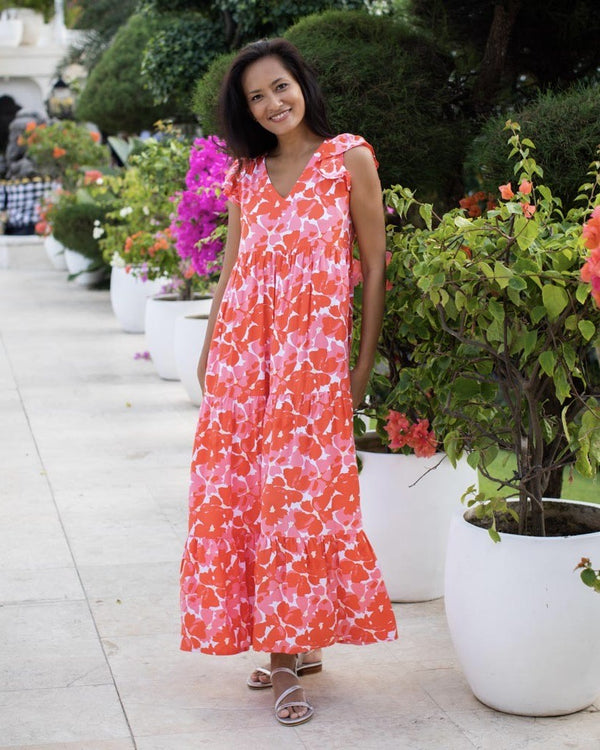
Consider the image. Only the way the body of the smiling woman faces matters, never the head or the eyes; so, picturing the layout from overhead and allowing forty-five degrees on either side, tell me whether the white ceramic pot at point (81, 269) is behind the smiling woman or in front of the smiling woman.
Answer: behind

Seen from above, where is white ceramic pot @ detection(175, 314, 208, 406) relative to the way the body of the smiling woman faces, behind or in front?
behind

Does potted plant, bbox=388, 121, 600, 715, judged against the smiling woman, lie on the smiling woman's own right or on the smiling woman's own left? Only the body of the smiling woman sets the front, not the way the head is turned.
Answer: on the smiling woman's own left

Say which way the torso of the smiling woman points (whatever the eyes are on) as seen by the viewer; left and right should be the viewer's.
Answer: facing the viewer

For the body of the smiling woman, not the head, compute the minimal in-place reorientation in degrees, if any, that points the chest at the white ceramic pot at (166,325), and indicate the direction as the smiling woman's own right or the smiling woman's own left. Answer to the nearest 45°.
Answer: approximately 180°

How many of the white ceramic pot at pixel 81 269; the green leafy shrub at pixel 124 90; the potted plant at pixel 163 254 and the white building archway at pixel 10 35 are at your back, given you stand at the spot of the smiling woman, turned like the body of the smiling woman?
4

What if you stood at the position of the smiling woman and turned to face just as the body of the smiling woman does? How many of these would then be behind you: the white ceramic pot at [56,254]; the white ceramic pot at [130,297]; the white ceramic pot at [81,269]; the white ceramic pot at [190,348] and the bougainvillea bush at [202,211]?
5

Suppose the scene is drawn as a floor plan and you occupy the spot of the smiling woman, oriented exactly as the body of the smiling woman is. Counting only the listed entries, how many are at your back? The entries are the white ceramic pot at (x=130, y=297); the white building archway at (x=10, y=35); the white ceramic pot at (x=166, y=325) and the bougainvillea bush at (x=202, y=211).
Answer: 4

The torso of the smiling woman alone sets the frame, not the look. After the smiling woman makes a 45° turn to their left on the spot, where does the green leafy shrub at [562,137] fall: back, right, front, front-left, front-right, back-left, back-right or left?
left

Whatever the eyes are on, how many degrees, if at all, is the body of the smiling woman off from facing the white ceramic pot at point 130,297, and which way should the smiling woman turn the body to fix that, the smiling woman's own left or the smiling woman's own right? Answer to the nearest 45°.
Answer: approximately 180°

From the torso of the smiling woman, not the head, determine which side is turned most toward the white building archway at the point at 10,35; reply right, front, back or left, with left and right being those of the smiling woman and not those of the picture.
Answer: back

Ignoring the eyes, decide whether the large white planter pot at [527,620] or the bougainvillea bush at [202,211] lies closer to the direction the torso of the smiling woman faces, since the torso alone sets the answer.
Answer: the large white planter pot

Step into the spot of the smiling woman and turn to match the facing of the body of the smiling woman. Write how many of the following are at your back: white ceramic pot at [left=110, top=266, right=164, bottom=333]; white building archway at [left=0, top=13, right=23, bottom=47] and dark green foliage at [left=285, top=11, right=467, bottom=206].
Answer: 3

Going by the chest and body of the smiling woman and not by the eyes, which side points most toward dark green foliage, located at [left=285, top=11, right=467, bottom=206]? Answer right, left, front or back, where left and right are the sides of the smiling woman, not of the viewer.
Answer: back

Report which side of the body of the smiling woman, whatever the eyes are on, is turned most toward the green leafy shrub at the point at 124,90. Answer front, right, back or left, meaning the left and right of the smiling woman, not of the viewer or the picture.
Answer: back

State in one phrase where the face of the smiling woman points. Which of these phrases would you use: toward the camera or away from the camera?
toward the camera
